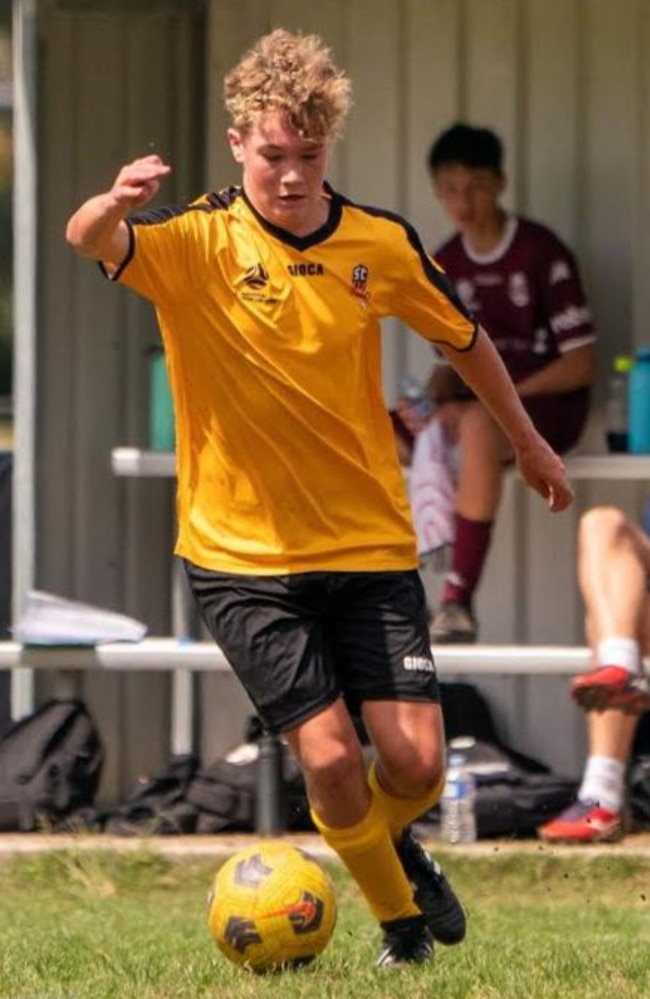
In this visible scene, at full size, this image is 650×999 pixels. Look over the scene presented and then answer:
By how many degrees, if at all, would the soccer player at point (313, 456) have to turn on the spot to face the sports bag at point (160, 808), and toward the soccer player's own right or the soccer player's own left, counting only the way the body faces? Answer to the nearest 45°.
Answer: approximately 180°

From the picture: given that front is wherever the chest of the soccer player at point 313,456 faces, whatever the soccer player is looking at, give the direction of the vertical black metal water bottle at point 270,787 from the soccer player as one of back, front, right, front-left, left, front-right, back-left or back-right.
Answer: back

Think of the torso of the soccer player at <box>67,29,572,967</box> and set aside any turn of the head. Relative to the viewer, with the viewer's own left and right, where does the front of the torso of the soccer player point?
facing the viewer

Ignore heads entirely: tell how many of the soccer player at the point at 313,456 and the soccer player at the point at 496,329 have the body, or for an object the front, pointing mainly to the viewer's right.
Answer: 0

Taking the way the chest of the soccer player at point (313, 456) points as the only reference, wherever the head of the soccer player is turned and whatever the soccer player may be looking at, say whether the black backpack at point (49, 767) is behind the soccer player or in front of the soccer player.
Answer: behind

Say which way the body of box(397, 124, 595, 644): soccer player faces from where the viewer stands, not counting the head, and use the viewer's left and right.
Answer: facing the viewer and to the left of the viewer

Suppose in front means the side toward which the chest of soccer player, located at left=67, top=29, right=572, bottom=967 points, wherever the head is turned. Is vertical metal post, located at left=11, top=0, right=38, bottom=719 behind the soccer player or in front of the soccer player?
behind

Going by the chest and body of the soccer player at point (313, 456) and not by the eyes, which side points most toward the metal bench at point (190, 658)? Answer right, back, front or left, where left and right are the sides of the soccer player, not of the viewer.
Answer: back

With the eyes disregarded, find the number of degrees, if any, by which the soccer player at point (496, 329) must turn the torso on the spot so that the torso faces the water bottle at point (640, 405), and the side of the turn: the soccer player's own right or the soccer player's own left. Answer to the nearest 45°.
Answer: approximately 135° to the soccer player's own left

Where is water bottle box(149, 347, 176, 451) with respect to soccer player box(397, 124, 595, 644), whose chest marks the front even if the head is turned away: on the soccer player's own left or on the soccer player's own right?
on the soccer player's own right
